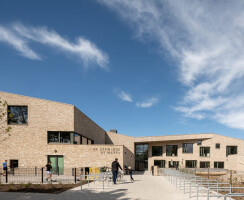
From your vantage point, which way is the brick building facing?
toward the camera
